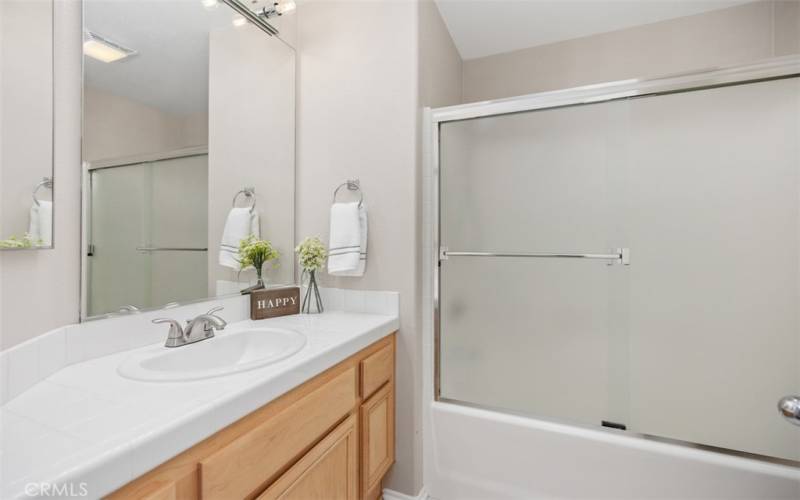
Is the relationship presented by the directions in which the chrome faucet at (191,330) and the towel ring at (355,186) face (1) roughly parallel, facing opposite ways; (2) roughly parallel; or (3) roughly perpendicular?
roughly perpendicular

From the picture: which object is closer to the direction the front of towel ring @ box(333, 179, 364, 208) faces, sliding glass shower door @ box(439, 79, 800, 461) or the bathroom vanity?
the bathroom vanity

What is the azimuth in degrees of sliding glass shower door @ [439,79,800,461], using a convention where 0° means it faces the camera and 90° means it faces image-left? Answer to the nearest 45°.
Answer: approximately 45°

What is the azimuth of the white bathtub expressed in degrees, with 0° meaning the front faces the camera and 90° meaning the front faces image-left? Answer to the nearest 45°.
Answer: approximately 45°

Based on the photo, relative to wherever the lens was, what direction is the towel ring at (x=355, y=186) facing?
facing the viewer and to the left of the viewer

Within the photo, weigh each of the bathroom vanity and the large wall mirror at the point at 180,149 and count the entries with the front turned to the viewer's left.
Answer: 0

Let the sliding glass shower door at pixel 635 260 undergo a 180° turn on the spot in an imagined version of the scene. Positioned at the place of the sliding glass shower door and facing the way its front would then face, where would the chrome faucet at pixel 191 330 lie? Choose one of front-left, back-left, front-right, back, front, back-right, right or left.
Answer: back

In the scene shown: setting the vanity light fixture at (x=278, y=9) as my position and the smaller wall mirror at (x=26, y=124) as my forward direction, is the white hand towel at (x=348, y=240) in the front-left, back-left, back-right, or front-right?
back-left

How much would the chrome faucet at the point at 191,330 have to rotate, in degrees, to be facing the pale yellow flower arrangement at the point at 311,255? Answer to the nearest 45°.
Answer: approximately 90° to its left

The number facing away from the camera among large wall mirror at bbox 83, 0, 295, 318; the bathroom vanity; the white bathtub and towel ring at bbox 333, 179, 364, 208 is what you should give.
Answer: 0

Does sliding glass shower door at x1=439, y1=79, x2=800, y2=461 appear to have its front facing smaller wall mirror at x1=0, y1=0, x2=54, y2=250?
yes
